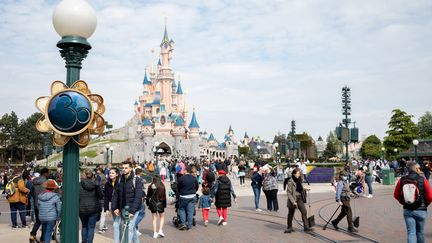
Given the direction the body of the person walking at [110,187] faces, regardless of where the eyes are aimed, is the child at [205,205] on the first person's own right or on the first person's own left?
on the first person's own left

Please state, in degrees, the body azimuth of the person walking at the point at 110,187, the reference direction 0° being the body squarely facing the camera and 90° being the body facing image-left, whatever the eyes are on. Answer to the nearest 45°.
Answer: approximately 315°

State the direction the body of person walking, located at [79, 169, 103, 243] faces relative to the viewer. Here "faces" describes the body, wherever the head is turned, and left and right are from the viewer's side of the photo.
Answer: facing away from the viewer

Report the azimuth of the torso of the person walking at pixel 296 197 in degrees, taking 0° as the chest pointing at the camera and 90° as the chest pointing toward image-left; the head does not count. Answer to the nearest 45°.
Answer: approximately 315°

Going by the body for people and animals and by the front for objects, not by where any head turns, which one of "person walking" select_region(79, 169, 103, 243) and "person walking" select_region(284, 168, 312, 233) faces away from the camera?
"person walking" select_region(79, 169, 103, 243)

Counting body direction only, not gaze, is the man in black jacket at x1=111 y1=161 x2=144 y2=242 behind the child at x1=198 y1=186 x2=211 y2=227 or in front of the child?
behind
